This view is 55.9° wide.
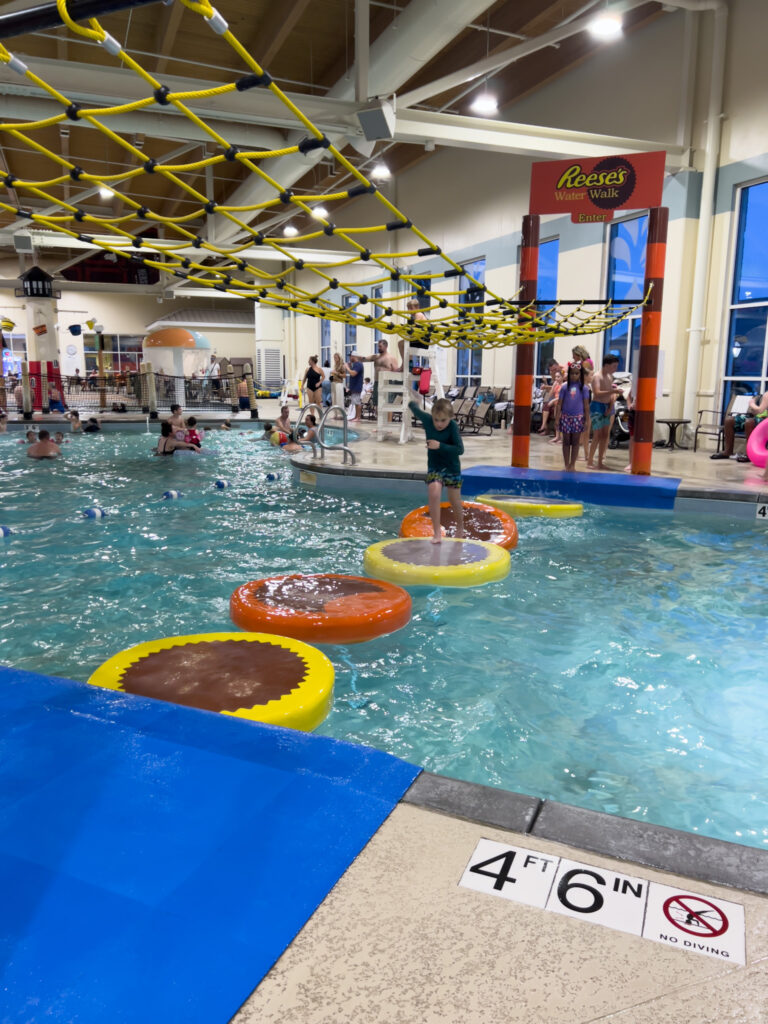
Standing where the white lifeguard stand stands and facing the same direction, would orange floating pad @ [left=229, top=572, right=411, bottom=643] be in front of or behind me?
in front

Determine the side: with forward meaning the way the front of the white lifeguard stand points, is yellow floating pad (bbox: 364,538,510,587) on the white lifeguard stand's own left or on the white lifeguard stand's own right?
on the white lifeguard stand's own left

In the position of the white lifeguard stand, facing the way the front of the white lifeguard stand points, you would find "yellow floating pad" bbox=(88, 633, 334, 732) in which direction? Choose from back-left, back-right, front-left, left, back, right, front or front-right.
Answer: front-left

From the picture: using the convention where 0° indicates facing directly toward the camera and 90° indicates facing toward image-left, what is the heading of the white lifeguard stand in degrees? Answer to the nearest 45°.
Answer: approximately 45°

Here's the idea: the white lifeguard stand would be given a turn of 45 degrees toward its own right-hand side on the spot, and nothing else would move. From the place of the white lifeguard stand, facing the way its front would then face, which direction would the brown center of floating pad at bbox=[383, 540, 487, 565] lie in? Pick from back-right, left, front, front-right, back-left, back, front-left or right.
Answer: left

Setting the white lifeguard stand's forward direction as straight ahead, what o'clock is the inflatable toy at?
The inflatable toy is roughly at 9 o'clock from the white lifeguard stand.

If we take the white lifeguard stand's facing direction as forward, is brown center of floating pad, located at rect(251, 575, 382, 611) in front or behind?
in front

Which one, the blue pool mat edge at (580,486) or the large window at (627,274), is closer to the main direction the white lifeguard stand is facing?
the blue pool mat edge

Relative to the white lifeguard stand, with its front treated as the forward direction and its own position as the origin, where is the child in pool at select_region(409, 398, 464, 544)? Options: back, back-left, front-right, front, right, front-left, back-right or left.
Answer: front-left

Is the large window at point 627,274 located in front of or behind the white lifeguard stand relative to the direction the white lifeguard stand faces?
behind

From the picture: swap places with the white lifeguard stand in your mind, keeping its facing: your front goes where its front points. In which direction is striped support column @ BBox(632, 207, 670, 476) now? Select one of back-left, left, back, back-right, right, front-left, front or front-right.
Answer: left

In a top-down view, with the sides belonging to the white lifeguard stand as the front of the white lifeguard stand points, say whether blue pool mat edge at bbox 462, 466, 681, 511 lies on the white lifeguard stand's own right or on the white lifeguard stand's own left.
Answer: on the white lifeguard stand's own left
